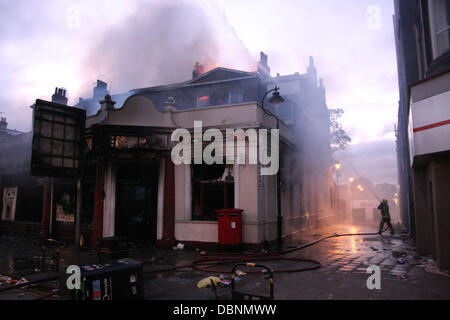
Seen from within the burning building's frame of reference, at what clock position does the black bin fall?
The black bin is roughly at 12 o'clock from the burning building.

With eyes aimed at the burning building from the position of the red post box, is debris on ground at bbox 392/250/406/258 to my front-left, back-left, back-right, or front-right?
back-right

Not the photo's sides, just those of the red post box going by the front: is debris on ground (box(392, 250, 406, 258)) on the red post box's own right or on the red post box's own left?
on the red post box's own left

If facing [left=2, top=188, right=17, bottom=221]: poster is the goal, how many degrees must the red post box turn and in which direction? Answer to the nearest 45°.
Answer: approximately 135° to its right

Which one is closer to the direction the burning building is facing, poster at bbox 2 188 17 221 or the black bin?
the black bin

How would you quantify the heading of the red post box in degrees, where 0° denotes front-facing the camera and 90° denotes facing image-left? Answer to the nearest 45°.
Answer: approximately 0°

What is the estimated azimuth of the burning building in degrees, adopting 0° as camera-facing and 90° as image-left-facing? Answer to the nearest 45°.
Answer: approximately 0°

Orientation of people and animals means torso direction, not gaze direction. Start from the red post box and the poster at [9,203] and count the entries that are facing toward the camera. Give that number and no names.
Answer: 2
